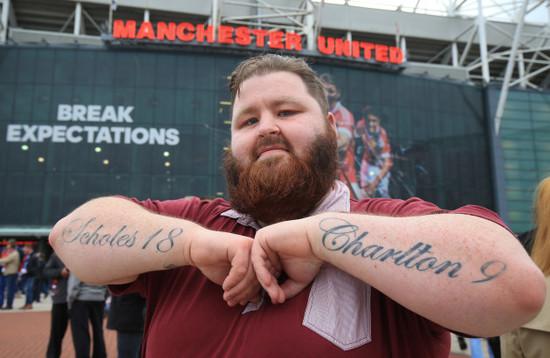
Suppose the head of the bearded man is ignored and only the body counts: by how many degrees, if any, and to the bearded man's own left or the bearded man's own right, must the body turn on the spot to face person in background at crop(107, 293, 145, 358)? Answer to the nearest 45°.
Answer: approximately 135° to the bearded man's own right

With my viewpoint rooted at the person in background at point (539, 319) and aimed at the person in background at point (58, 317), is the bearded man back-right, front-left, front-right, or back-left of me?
front-left

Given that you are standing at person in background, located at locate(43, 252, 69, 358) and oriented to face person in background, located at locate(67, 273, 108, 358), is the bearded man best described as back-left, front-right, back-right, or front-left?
front-right

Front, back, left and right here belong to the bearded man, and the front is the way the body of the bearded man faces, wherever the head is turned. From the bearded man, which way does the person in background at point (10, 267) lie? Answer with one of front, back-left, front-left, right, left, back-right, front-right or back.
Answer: back-right

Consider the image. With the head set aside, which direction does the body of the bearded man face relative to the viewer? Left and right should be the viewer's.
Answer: facing the viewer

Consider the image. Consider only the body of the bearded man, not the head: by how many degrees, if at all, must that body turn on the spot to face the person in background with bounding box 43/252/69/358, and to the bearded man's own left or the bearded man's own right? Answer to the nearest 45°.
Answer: approximately 135° to the bearded man's own right

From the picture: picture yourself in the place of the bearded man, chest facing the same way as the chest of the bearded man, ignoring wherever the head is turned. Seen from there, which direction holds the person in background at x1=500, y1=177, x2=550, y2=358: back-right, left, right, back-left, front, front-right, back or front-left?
back-left

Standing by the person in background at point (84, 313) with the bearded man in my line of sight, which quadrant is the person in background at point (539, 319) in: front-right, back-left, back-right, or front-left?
front-left
